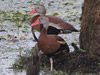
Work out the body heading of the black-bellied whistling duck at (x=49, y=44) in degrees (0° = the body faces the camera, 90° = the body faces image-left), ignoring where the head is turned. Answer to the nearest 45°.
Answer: approximately 45°
